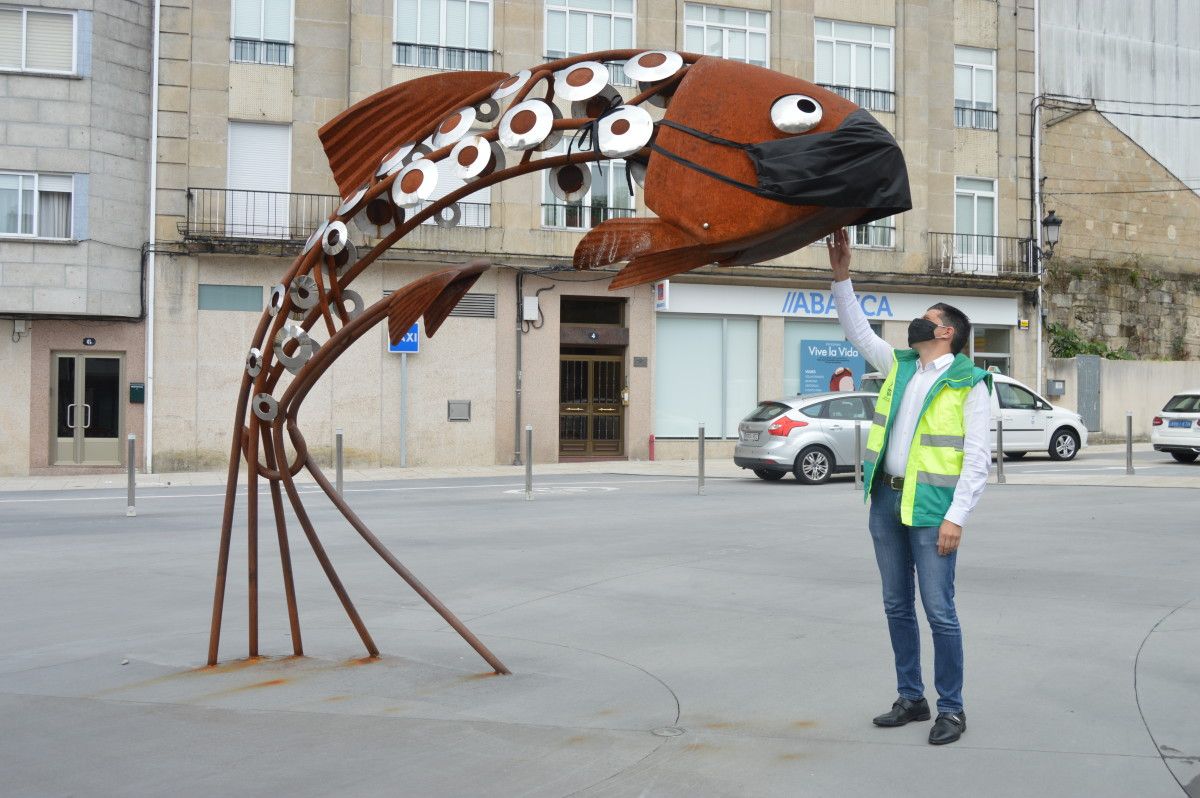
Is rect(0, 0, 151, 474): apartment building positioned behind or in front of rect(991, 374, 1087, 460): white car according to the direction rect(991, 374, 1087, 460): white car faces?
behind

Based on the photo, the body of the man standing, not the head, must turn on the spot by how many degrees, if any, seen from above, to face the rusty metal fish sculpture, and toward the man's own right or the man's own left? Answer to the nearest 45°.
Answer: approximately 45° to the man's own right

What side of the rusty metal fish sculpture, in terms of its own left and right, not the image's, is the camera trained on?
right

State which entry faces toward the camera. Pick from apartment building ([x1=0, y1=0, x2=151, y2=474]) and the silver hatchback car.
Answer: the apartment building

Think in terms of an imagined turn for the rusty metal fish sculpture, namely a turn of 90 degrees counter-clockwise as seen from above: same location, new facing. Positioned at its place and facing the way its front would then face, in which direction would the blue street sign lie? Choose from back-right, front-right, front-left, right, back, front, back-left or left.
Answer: front

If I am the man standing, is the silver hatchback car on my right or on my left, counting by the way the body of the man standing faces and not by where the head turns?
on my right

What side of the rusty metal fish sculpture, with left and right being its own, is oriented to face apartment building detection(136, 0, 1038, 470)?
left

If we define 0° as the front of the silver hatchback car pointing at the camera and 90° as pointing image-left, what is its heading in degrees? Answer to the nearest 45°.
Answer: approximately 225°

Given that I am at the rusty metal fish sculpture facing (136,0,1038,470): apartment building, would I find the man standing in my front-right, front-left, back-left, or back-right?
back-right

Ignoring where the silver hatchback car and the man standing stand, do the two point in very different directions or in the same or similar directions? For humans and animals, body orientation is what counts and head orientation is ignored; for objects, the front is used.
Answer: very different directions

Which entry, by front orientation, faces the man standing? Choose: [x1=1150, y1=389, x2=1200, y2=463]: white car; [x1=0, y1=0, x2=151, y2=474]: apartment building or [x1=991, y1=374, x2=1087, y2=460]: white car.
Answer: the apartment building

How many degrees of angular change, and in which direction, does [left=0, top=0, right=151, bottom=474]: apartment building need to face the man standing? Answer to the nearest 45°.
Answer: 0° — it already faces them

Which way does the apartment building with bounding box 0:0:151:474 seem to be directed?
toward the camera

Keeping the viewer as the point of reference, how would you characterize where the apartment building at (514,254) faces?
facing the viewer

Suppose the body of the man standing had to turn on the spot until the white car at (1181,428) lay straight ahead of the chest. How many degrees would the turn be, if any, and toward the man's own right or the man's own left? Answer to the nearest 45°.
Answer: approximately 135° to the man's own right

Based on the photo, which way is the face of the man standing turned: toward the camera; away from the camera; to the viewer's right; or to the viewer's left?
to the viewer's left
